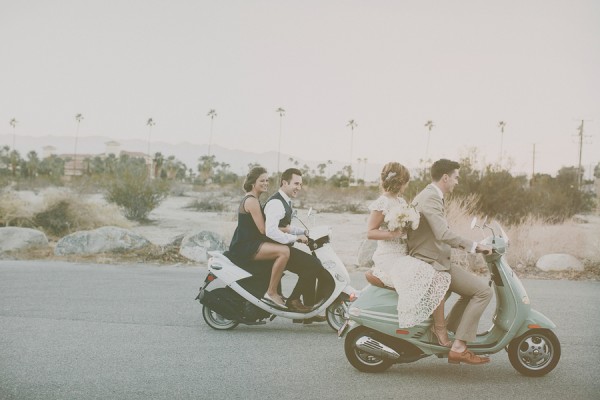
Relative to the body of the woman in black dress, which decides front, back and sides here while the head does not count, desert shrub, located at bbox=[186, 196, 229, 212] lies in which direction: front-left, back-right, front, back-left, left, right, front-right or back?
left

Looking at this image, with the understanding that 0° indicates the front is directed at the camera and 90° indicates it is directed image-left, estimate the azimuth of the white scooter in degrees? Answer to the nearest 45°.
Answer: approximately 270°

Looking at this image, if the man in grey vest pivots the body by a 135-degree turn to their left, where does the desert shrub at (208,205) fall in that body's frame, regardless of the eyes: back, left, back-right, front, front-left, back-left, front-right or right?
front-right

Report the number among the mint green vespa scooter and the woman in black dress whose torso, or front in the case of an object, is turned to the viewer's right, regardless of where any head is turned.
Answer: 2

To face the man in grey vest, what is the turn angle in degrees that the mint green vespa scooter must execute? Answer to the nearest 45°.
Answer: approximately 135° to its left

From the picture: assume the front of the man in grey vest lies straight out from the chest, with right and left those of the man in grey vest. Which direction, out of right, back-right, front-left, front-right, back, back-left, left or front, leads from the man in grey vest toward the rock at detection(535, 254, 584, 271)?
front-left

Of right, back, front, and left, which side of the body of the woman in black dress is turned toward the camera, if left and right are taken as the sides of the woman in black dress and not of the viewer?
right

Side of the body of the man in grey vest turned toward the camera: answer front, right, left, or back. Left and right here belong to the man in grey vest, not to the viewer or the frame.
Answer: right

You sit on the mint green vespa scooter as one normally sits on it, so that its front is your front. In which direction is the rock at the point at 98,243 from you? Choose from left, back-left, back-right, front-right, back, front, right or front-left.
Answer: back-left

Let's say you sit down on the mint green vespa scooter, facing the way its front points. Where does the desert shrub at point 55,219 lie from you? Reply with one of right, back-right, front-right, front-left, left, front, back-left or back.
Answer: back-left

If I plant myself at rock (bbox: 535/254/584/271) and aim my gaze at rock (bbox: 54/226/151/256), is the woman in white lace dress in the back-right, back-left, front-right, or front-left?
front-left

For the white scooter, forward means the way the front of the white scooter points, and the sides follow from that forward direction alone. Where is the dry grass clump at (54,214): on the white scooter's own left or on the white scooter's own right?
on the white scooter's own left

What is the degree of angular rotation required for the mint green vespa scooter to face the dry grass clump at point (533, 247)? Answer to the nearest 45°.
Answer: approximately 90° to its left

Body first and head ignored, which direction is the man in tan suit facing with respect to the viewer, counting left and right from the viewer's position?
facing to the right of the viewer

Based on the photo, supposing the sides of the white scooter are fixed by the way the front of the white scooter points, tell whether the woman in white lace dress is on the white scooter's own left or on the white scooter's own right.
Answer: on the white scooter's own right

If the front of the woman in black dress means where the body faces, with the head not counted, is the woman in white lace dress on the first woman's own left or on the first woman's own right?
on the first woman's own right

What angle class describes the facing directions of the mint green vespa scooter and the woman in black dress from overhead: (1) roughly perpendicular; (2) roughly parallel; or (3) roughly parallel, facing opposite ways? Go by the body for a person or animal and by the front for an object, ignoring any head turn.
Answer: roughly parallel

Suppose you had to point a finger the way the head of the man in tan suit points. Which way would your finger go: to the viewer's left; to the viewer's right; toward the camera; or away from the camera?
to the viewer's right
